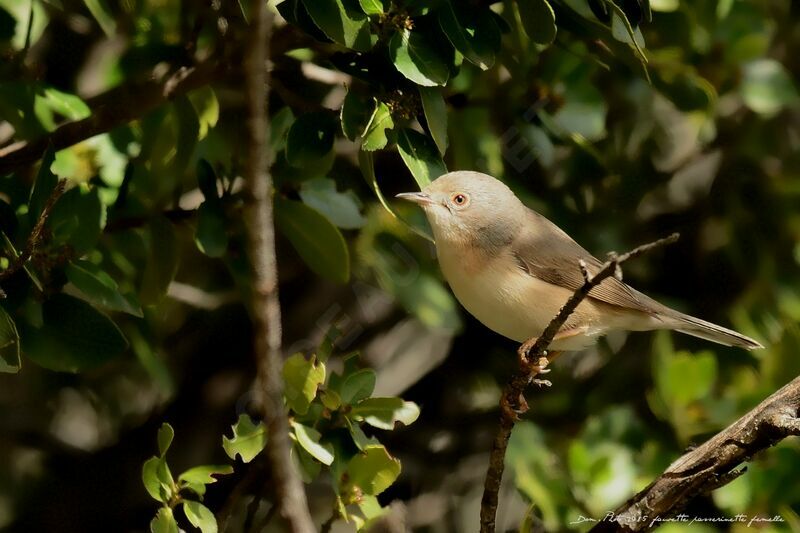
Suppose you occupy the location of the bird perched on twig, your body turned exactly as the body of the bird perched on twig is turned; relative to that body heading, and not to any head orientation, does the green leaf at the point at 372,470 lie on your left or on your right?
on your left

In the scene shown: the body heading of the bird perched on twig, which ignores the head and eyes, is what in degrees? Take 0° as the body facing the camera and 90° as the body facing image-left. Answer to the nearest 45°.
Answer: approximately 90°

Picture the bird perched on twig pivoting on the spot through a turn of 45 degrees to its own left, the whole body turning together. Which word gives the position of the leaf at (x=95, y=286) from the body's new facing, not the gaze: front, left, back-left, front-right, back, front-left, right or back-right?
front

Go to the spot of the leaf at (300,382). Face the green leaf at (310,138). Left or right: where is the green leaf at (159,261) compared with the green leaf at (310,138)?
left

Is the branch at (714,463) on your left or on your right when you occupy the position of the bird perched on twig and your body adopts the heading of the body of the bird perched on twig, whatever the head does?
on your left

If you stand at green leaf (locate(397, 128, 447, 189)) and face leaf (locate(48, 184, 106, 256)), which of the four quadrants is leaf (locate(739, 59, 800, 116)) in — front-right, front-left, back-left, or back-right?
back-right

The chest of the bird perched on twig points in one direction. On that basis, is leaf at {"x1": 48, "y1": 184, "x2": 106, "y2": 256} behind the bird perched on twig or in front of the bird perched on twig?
in front

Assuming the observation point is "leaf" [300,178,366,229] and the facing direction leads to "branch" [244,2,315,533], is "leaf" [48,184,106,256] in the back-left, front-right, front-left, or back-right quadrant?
front-right

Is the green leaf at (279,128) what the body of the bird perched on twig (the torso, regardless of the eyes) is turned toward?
yes

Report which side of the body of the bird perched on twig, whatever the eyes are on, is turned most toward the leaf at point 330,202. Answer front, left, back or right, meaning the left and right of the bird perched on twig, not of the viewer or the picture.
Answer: front
